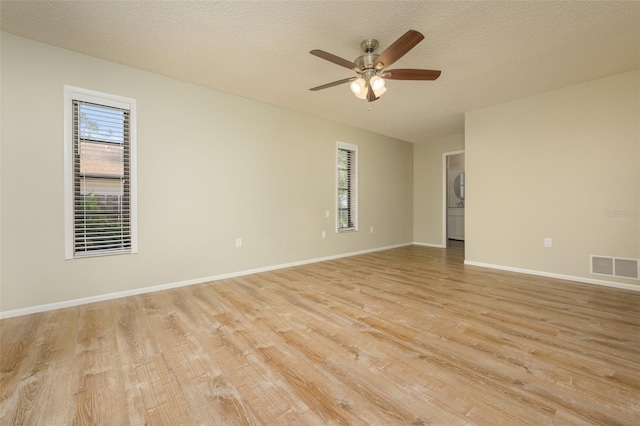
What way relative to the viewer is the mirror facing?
toward the camera

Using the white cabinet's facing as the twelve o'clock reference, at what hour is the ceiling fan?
The ceiling fan is roughly at 12 o'clock from the white cabinet.

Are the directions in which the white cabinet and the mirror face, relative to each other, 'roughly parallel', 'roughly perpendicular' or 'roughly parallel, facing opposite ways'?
roughly parallel

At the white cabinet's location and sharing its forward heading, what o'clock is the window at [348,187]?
The window is roughly at 1 o'clock from the white cabinet.

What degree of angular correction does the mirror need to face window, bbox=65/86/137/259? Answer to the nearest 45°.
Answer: approximately 45° to its right

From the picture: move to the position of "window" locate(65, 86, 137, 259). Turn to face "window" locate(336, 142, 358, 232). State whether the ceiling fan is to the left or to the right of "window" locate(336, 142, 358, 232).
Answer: right

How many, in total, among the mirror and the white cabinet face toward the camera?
2

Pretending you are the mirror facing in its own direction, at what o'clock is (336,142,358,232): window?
The window is roughly at 1 o'clock from the mirror.

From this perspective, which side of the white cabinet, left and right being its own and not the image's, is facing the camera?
front

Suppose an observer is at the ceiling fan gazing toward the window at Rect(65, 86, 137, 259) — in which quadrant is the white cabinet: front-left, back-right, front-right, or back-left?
back-right

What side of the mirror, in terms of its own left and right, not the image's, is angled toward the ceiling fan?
front
